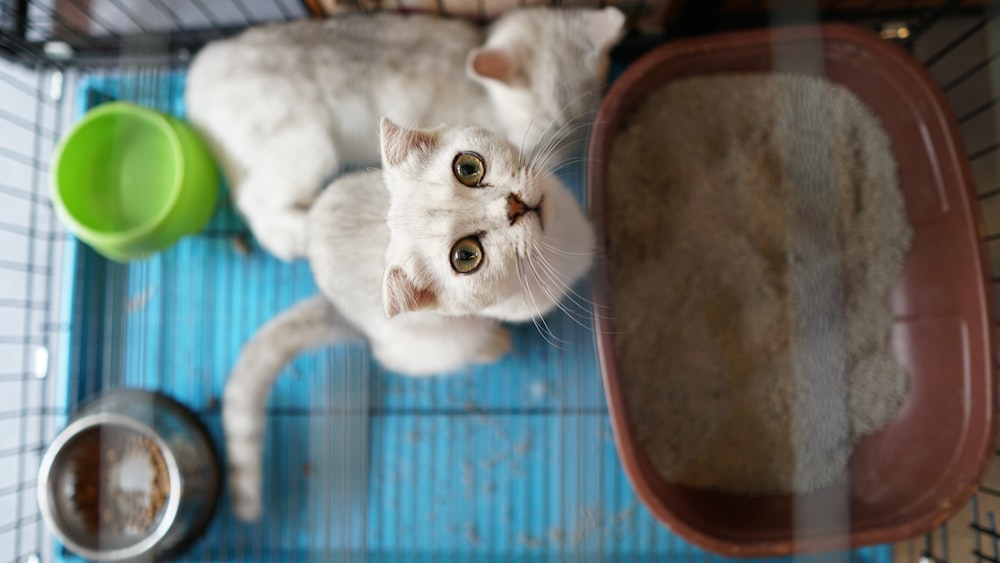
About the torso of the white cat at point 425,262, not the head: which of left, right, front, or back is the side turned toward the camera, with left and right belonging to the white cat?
right

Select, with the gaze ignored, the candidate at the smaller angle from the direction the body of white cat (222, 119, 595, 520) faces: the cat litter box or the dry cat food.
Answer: the cat litter box

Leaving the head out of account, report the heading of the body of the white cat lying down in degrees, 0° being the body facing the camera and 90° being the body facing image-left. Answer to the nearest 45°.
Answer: approximately 270°

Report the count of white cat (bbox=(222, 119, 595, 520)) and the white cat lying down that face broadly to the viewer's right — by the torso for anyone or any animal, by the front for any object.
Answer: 2
